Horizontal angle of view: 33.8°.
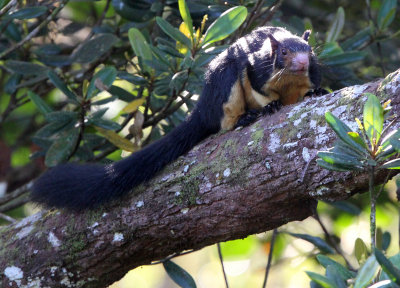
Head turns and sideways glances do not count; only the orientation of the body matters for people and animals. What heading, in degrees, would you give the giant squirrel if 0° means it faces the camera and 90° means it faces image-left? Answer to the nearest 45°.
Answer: approximately 315°

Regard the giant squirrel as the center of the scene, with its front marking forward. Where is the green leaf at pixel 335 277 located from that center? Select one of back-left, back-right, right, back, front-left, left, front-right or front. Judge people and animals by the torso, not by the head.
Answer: front-right
